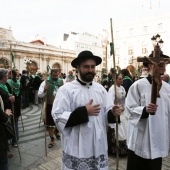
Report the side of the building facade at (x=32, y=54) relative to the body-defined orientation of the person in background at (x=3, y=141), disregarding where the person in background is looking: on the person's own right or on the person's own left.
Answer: on the person's own left

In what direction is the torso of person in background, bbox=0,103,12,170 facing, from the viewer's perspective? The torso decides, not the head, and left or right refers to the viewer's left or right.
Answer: facing to the right of the viewer

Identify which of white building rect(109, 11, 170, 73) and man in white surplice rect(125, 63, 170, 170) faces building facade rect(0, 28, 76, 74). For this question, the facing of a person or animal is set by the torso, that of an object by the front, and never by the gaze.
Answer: the white building

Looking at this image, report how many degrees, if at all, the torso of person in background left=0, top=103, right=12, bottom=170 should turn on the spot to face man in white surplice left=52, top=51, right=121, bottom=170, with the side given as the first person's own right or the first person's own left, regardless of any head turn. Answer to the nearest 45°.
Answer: approximately 45° to the first person's own right

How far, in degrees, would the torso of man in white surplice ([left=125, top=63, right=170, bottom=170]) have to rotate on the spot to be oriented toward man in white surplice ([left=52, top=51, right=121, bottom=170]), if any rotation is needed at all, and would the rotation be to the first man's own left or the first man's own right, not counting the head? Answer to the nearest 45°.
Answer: approximately 90° to the first man's own right

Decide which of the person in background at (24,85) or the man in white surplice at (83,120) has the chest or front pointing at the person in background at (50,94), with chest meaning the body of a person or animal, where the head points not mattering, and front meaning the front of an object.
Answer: the person in background at (24,85)

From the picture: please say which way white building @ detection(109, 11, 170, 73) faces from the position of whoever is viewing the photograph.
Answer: facing the viewer and to the left of the viewer

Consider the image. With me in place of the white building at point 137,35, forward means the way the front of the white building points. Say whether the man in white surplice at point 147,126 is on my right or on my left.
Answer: on my left

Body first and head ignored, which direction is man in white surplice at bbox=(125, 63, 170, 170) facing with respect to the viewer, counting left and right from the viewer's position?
facing the viewer and to the right of the viewer

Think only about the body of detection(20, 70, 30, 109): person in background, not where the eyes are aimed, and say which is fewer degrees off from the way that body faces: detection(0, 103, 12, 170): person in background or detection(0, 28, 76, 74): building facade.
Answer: the person in background

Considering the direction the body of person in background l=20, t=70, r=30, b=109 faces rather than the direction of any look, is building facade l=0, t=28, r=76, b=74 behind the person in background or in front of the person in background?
behind
